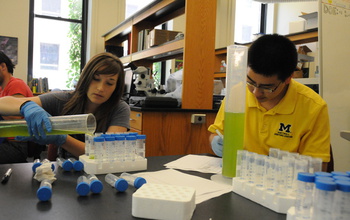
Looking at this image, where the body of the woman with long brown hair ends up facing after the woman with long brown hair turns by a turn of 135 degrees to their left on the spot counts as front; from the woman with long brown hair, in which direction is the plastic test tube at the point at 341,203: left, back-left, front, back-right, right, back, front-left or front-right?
back-right

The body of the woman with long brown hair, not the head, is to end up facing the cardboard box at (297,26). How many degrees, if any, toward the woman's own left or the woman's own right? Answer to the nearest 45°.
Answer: approximately 135° to the woman's own left

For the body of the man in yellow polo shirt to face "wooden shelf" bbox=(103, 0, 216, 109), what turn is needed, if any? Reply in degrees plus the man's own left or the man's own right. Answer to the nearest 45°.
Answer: approximately 90° to the man's own right

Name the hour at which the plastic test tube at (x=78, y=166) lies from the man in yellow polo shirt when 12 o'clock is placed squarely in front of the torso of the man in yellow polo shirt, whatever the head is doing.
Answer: The plastic test tube is roughly at 12 o'clock from the man in yellow polo shirt.

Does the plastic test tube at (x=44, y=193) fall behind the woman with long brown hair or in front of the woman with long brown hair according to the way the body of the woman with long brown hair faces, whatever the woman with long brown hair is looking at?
in front

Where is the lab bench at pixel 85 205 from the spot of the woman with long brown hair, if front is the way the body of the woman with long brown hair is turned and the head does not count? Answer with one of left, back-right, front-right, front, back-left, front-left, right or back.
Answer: front

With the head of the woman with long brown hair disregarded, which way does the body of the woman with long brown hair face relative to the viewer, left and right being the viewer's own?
facing the viewer

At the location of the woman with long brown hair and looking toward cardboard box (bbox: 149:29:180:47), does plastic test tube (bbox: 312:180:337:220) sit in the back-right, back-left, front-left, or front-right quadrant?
back-right

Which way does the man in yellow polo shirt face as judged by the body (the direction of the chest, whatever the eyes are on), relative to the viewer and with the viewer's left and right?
facing the viewer and to the left of the viewer

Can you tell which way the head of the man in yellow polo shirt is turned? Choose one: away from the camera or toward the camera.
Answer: toward the camera

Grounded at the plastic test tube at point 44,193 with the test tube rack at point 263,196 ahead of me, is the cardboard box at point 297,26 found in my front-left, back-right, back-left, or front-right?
front-left

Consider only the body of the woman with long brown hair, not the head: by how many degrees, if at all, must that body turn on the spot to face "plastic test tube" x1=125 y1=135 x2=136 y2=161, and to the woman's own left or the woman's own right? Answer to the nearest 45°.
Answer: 0° — they already face it

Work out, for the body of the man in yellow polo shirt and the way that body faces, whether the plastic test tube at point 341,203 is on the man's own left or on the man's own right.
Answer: on the man's own left

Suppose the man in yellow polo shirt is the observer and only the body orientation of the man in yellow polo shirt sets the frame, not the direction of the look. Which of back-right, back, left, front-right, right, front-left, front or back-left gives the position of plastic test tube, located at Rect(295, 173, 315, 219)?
front-left

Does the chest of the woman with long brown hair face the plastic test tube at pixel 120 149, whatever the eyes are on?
yes

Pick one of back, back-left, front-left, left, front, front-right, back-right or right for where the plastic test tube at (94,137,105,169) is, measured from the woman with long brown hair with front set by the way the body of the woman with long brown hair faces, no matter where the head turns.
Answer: front

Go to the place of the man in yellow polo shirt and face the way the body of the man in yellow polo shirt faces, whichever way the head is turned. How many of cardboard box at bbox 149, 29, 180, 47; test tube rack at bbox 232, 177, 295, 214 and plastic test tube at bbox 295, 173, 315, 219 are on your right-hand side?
1

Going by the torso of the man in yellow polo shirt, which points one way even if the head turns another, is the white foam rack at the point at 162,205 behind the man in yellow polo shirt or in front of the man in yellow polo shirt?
in front
